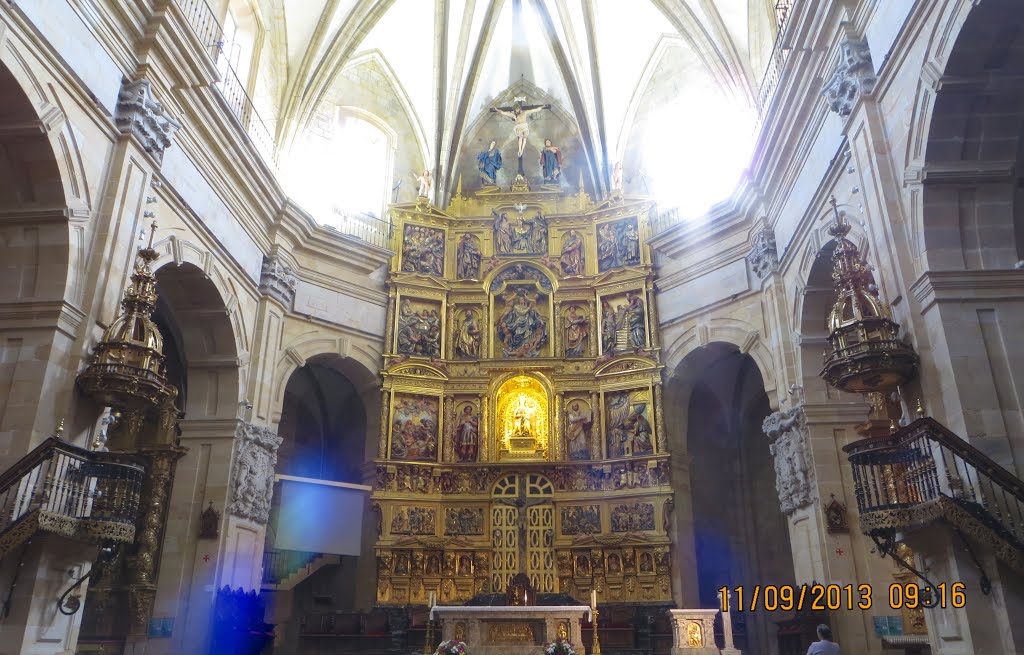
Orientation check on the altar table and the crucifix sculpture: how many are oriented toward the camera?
2

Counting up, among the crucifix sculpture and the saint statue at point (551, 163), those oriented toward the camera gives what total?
2

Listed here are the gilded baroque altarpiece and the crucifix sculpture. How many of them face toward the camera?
2

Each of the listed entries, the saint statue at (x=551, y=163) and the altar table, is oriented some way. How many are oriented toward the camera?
2

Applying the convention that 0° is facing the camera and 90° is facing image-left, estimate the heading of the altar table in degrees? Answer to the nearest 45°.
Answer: approximately 0°
